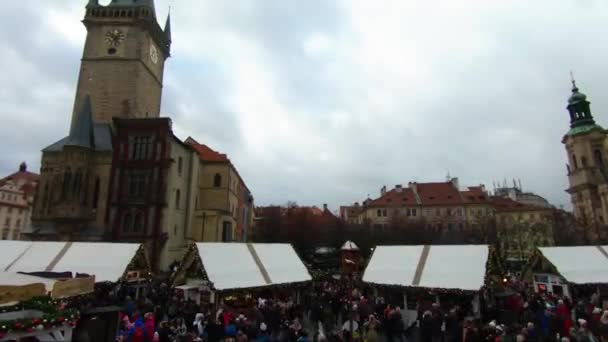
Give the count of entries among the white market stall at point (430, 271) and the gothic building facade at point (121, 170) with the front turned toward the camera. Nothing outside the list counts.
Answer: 2

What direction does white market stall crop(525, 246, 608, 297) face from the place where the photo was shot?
facing the viewer and to the left of the viewer

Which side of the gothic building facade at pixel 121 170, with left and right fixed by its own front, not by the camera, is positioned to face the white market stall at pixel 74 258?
front

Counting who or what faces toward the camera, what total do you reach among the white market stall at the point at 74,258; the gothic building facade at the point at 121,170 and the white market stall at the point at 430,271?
3

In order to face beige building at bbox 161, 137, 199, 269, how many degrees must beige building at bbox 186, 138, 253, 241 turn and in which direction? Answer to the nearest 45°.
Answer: approximately 90° to its right

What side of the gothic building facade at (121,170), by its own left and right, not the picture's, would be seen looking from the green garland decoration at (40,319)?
front

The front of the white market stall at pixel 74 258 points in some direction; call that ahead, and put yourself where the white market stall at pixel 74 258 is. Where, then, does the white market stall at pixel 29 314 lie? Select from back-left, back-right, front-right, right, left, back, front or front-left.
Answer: front

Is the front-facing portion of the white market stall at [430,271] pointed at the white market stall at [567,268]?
no

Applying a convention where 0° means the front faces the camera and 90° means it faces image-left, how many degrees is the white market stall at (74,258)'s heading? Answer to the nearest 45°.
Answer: approximately 0°

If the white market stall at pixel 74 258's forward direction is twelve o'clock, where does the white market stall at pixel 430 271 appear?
the white market stall at pixel 430 271 is roughly at 10 o'clock from the white market stall at pixel 74 258.

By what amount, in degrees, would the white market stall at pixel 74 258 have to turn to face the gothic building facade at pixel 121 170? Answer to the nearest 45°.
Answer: approximately 180°

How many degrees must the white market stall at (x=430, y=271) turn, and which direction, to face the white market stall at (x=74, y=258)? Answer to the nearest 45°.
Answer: approximately 90° to its right

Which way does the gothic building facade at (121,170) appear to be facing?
toward the camera

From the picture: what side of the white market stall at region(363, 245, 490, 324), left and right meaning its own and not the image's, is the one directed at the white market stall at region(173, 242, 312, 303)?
right

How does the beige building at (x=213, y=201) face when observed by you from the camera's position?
facing the viewer and to the right of the viewer
